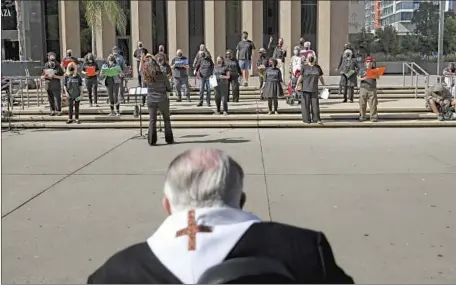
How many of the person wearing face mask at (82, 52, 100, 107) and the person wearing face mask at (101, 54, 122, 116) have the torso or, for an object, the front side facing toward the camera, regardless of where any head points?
2

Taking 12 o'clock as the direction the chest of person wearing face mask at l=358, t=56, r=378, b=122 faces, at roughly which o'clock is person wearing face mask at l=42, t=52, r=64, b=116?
person wearing face mask at l=42, t=52, r=64, b=116 is roughly at 3 o'clock from person wearing face mask at l=358, t=56, r=378, b=122.

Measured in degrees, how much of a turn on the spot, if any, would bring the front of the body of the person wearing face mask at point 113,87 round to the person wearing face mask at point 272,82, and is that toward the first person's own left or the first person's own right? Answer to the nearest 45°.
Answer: approximately 90° to the first person's own left

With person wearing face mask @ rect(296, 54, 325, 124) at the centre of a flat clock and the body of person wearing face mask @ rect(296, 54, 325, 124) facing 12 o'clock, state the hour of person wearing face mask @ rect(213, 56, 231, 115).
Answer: person wearing face mask @ rect(213, 56, 231, 115) is roughly at 4 o'clock from person wearing face mask @ rect(296, 54, 325, 124).

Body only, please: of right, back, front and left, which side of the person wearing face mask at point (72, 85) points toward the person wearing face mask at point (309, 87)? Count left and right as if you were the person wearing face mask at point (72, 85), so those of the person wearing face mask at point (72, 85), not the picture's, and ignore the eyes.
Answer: left

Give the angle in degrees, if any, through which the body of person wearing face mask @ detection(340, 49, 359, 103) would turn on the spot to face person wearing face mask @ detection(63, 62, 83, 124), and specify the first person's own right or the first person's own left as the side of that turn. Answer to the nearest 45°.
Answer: approximately 45° to the first person's own right

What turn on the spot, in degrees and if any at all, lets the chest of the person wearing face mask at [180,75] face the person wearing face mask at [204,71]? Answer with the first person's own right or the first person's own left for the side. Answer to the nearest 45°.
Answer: approximately 45° to the first person's own left
